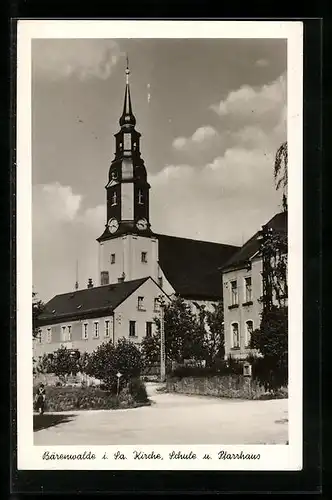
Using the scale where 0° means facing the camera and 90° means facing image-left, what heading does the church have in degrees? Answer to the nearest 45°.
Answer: approximately 45°
